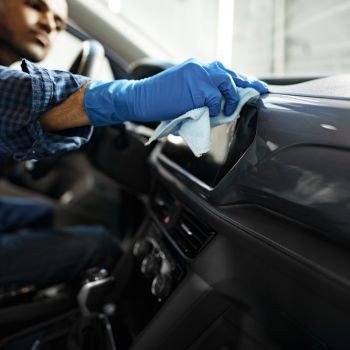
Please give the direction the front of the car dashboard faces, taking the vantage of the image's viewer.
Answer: facing the viewer and to the left of the viewer
